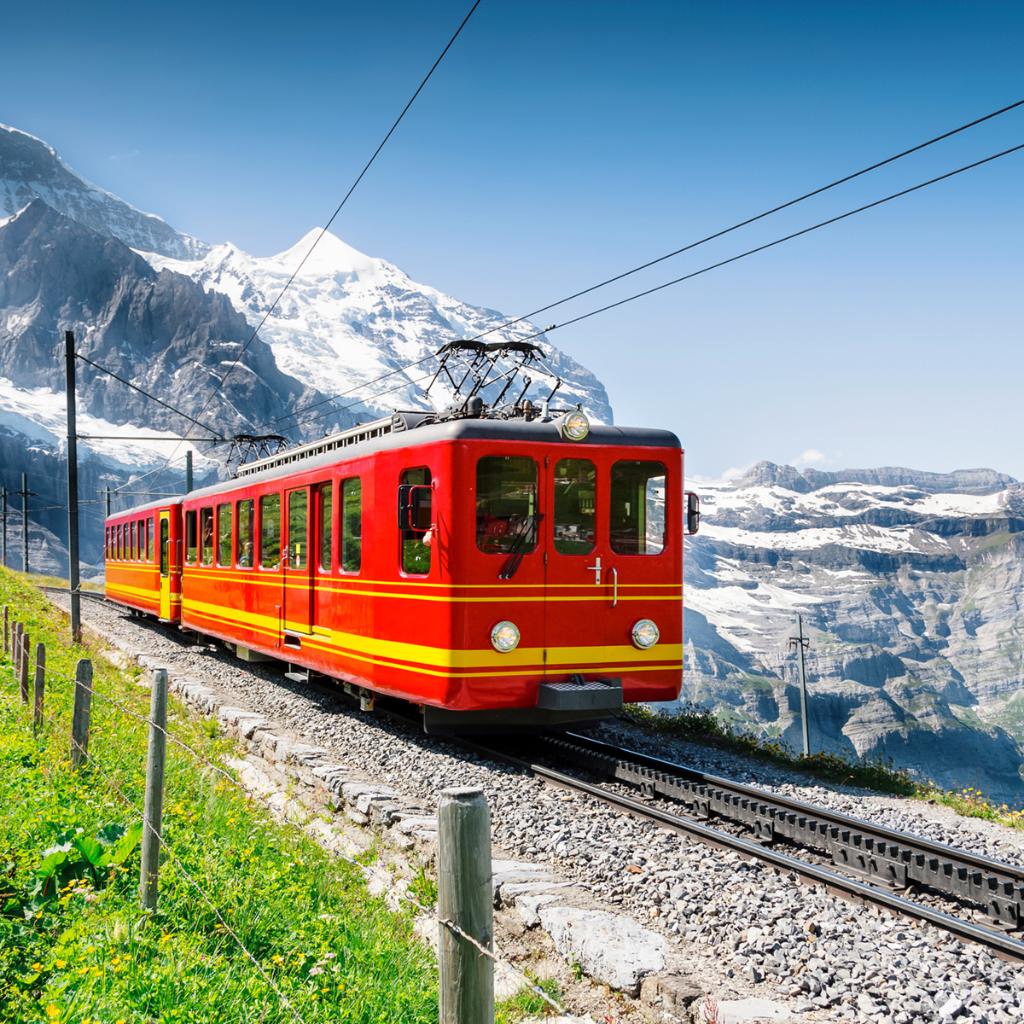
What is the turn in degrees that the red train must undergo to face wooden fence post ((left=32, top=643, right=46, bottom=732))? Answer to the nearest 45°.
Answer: approximately 135° to its right

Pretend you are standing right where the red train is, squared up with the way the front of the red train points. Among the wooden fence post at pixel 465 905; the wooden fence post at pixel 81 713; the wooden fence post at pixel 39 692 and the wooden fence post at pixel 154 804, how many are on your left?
0

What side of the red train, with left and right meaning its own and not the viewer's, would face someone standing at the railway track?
front

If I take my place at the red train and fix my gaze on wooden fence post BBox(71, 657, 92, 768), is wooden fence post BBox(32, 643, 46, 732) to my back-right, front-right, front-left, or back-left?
front-right

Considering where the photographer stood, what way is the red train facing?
facing the viewer and to the right of the viewer

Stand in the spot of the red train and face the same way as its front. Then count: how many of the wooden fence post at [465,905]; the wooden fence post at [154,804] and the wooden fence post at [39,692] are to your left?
0

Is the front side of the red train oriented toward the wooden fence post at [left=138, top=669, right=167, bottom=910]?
no

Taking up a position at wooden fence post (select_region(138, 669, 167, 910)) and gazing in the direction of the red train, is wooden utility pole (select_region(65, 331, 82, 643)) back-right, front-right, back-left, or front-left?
front-left

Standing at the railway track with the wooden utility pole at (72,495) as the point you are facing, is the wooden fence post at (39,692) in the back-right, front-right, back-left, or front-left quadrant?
front-left

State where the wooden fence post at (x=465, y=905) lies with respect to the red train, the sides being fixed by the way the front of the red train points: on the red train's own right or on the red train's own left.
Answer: on the red train's own right

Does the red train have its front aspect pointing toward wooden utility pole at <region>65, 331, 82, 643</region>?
no

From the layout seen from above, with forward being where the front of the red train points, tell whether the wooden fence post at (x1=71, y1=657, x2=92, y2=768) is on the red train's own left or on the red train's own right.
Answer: on the red train's own right
